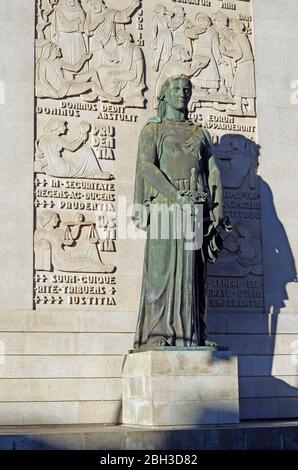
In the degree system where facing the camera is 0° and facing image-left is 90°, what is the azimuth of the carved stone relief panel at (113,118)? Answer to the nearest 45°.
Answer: approximately 0°
